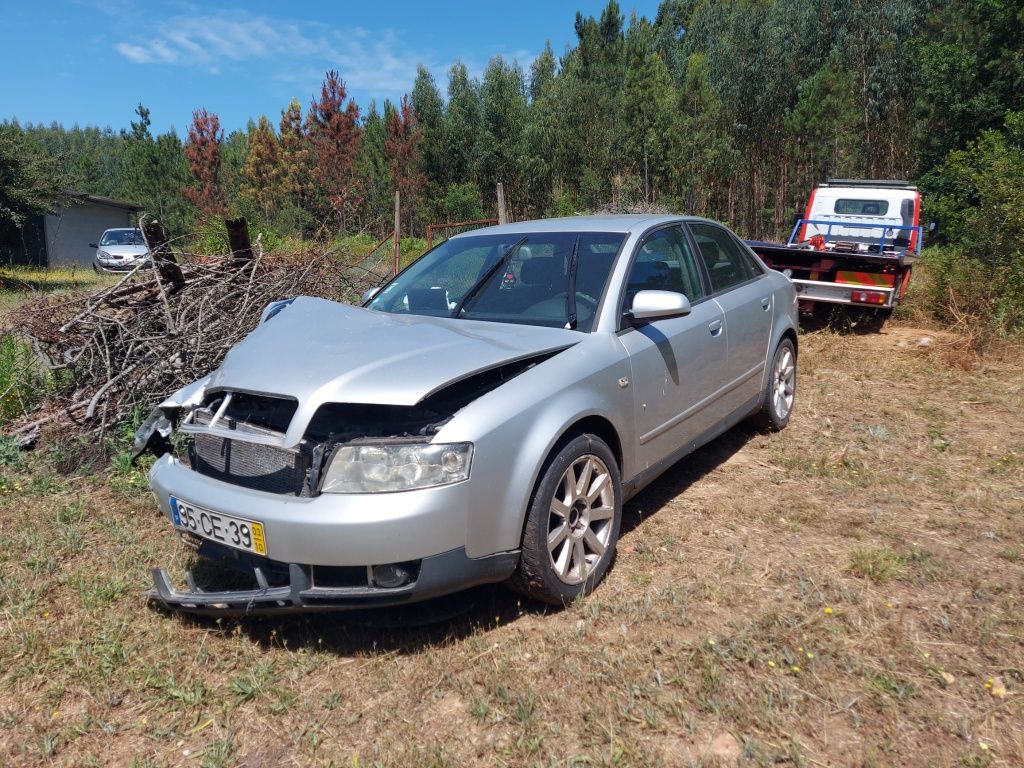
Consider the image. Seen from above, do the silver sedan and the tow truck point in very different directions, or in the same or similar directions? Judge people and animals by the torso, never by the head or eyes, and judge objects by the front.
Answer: very different directions

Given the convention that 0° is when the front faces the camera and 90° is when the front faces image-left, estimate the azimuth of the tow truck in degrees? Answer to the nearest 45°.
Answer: approximately 180°

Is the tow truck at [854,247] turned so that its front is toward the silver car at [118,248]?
no

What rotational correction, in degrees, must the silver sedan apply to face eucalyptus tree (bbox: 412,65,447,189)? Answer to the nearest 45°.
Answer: approximately 135° to its right

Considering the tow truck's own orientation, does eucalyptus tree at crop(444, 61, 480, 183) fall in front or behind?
in front

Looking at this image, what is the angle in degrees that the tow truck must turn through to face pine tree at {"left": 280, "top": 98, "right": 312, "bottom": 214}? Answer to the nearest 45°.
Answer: approximately 45° to its left

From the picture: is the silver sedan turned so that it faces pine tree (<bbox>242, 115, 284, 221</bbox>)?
no

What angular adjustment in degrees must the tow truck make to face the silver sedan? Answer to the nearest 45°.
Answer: approximately 180°

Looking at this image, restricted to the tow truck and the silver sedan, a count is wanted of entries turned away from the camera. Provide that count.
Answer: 1

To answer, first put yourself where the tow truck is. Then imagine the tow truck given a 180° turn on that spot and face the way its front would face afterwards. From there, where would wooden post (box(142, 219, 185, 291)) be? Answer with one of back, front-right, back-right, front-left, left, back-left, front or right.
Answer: front-right

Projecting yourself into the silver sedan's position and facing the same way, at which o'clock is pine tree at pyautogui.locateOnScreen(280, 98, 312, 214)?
The pine tree is roughly at 4 o'clock from the silver sedan.

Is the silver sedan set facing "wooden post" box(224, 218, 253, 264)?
no

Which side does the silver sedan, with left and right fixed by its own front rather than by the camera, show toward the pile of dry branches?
right

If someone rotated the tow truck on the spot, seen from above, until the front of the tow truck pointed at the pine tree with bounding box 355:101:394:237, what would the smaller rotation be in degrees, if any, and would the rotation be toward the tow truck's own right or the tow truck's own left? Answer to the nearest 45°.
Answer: approximately 45° to the tow truck's own left

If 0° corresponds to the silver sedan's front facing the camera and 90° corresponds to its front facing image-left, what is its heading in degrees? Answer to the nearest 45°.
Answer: approximately 45°
